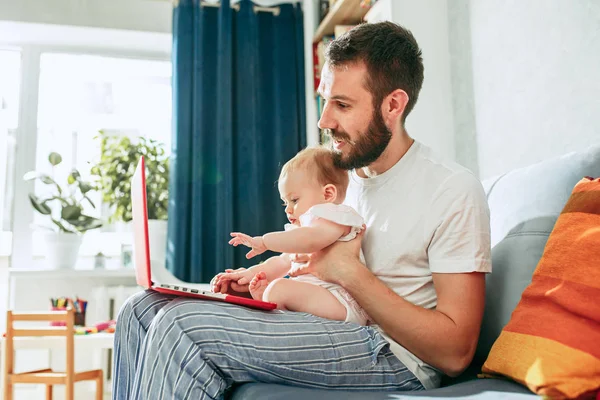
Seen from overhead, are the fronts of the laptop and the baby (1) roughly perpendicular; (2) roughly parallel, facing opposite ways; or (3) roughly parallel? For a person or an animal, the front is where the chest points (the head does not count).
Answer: roughly parallel, facing opposite ways

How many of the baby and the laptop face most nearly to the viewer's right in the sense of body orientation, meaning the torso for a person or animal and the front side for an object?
1

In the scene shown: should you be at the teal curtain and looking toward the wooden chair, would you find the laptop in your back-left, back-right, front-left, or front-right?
front-left

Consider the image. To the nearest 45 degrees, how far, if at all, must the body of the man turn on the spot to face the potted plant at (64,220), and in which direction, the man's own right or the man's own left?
approximately 45° to the man's own right

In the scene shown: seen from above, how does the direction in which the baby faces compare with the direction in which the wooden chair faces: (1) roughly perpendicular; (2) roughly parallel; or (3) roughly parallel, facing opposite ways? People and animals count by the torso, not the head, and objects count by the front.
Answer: roughly perpendicular

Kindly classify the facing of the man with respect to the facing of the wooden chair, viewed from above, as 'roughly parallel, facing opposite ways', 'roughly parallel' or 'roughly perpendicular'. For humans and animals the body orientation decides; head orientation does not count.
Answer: roughly perpendicular

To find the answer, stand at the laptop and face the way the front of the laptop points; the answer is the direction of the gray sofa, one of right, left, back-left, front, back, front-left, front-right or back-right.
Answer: front

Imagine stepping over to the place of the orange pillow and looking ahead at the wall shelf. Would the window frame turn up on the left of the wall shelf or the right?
left

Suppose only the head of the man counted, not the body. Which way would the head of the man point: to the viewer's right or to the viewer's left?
to the viewer's left

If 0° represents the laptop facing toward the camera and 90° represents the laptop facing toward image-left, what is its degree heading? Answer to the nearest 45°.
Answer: approximately 270°

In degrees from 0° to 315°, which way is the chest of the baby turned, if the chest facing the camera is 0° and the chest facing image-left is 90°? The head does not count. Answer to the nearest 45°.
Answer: approximately 90°

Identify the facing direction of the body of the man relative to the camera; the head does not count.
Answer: to the viewer's left
